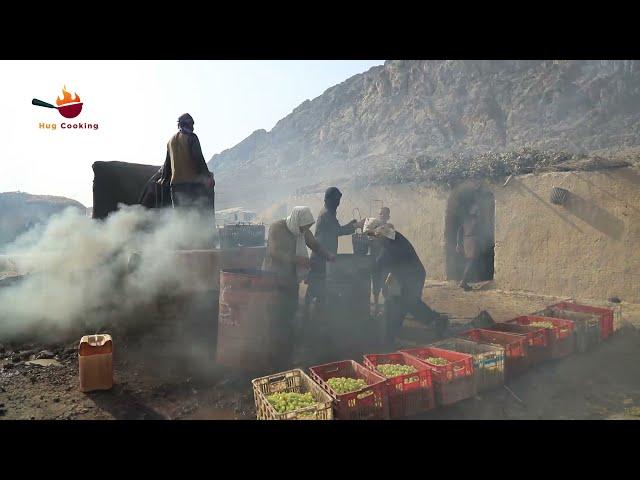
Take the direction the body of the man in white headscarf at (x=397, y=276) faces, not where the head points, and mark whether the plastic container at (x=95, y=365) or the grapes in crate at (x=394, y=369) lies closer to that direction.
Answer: the plastic container

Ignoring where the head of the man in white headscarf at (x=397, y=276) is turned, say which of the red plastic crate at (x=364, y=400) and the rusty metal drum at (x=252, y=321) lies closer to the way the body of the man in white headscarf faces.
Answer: the rusty metal drum

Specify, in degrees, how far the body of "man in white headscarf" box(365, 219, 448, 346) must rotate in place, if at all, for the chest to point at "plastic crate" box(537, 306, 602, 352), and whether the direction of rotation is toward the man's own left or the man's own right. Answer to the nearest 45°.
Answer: approximately 180°

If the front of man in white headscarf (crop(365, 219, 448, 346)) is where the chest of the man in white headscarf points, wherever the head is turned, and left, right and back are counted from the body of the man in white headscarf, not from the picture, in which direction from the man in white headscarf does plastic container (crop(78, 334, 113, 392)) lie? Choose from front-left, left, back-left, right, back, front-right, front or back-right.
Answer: front-left

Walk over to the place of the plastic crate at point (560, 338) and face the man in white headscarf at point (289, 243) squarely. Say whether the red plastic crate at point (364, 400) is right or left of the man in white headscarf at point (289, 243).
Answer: left

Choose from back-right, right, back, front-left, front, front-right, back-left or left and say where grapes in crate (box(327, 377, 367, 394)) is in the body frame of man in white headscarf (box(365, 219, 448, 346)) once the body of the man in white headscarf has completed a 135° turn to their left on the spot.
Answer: front-right

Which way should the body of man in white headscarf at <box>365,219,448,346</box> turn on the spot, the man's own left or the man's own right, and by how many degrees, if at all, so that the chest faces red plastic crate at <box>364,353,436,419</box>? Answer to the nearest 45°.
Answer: approximately 90° to the man's own left

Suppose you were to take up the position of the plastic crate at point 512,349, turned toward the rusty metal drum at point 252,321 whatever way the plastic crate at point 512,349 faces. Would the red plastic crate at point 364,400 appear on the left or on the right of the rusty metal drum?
left

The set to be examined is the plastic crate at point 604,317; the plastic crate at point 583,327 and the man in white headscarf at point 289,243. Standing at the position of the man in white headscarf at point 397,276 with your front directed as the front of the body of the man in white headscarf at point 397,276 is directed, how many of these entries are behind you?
2

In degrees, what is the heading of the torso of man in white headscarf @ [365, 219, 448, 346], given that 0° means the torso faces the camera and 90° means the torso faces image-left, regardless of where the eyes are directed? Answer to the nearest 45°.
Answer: approximately 90°

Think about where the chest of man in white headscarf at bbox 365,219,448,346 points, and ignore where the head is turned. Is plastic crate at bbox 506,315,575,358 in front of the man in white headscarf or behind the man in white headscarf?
behind

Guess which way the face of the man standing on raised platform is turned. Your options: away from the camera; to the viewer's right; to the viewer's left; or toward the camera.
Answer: away from the camera
